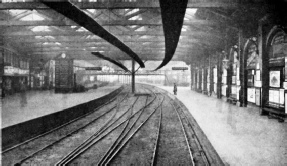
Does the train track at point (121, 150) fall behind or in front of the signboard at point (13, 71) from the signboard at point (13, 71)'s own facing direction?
in front

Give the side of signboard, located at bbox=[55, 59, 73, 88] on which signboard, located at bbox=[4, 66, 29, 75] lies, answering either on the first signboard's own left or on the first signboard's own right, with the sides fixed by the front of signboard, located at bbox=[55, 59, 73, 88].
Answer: on the first signboard's own right

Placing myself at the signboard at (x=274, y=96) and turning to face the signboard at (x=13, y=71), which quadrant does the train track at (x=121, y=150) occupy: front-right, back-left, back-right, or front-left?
front-left

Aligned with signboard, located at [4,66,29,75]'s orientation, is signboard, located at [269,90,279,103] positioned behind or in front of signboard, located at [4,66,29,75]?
in front

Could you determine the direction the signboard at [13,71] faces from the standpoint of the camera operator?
facing the viewer and to the right of the viewer

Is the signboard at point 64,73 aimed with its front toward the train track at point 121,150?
yes

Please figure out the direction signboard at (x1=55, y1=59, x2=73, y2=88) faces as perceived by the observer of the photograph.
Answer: facing the viewer

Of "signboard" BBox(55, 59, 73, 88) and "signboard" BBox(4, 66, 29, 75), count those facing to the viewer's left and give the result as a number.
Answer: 0
